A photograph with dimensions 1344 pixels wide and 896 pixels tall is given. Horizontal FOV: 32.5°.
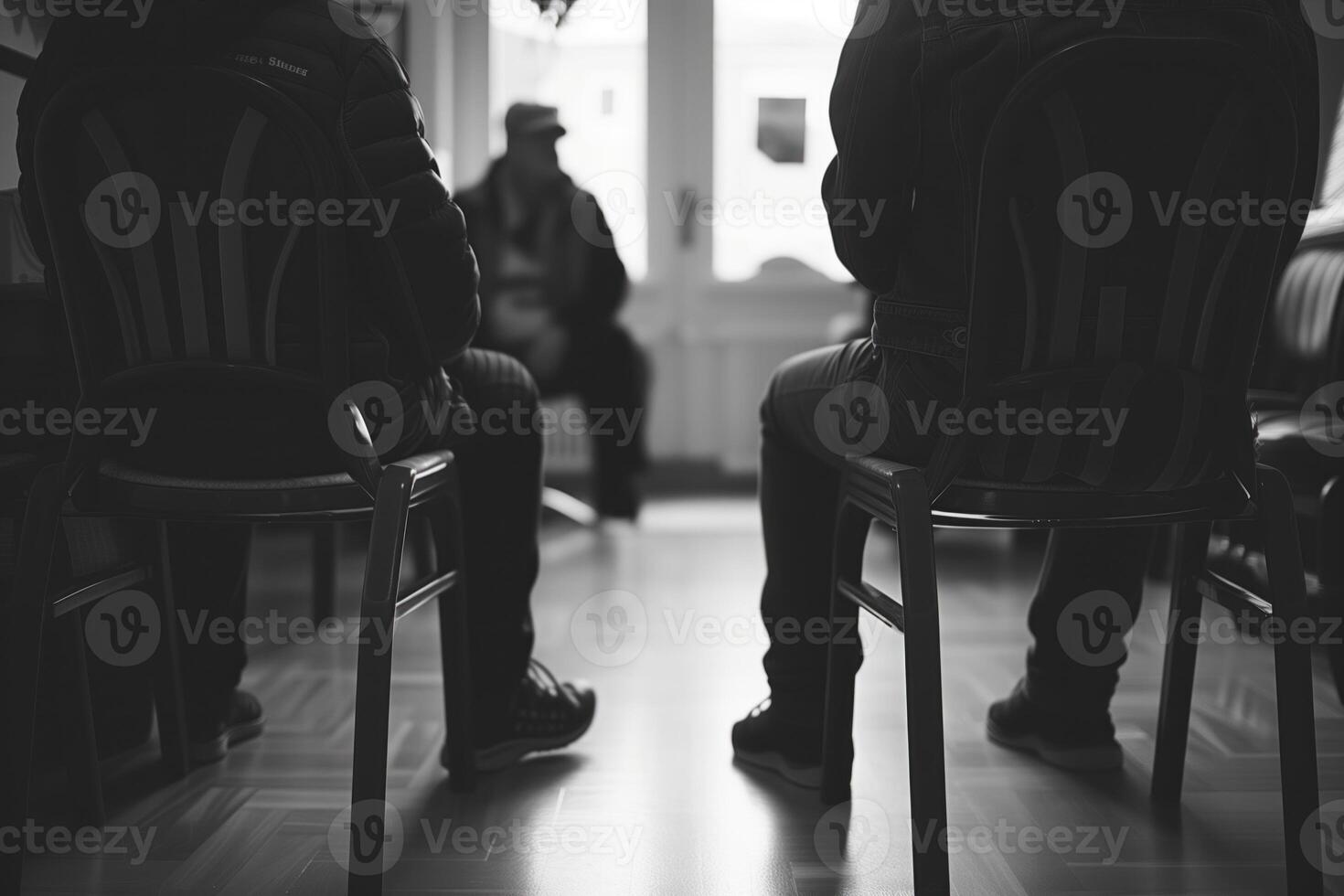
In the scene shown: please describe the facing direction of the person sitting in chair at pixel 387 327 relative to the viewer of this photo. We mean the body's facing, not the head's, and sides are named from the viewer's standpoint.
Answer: facing away from the viewer and to the right of the viewer

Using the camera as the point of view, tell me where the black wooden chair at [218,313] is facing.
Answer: facing away from the viewer and to the right of the viewer

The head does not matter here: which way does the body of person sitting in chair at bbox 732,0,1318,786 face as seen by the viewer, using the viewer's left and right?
facing away from the viewer and to the left of the viewer
